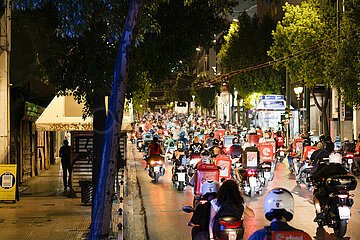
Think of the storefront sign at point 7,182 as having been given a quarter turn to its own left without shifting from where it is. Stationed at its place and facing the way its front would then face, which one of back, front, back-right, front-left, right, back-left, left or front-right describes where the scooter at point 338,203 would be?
front-right

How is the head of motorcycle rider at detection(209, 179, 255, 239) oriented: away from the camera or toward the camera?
away from the camera

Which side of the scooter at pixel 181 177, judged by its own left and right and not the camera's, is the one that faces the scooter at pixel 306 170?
right

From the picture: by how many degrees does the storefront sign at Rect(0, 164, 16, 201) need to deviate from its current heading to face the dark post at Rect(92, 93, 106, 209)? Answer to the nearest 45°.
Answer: approximately 45° to its left

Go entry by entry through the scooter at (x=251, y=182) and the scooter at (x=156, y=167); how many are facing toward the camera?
0

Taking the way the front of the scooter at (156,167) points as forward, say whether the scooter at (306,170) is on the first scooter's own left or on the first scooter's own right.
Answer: on the first scooter's own right

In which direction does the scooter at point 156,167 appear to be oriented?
away from the camera

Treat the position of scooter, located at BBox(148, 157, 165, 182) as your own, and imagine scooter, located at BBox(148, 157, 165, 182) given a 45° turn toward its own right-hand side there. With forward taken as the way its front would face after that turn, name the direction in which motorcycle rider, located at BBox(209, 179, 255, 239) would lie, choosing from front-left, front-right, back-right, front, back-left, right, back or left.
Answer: back-right

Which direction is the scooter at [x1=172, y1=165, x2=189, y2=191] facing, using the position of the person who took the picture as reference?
facing away from the viewer

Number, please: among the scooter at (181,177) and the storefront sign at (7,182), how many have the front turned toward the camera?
1

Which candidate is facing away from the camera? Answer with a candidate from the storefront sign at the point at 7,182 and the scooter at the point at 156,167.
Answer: the scooter

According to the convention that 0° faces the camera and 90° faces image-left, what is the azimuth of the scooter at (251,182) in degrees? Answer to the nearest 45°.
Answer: approximately 180°

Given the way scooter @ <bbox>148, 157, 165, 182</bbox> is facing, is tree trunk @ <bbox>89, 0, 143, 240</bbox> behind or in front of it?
behind
